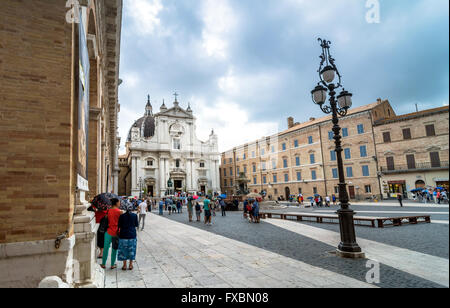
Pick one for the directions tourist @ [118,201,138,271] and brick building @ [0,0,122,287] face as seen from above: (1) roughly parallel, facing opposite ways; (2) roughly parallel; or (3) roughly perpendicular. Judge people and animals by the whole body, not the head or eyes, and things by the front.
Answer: roughly perpendicular

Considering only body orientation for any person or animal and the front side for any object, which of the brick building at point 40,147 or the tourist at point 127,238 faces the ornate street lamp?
the brick building

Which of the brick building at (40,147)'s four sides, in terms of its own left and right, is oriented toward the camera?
right

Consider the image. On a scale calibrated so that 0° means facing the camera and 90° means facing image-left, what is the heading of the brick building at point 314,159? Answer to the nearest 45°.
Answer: approximately 45°

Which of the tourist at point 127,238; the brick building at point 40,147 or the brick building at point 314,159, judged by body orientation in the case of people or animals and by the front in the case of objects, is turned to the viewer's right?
the brick building at point 40,147

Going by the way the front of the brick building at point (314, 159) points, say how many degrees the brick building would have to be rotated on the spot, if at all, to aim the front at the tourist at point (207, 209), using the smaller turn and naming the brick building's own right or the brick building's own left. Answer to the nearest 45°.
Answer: approximately 45° to the brick building's own left

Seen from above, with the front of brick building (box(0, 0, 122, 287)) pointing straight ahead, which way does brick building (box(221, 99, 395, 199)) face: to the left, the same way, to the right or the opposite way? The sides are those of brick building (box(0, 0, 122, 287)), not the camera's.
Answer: the opposite way

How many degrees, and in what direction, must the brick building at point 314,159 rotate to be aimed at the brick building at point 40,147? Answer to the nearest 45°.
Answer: approximately 45° to its left

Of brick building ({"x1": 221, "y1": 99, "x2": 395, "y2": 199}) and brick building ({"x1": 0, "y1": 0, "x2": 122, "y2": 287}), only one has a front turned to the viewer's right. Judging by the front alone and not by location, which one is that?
brick building ({"x1": 0, "y1": 0, "x2": 122, "y2": 287})
